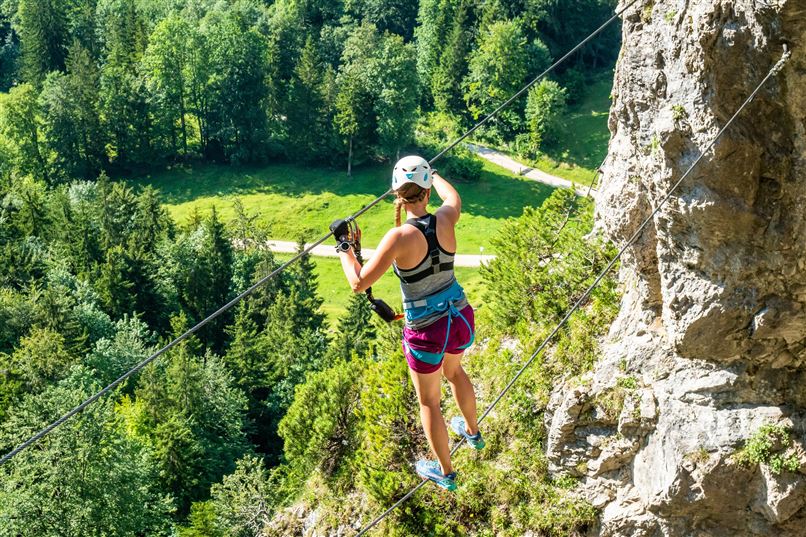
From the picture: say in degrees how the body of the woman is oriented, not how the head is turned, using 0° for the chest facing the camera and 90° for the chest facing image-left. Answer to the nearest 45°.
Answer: approximately 135°

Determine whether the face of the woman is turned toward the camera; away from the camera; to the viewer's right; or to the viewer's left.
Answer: away from the camera

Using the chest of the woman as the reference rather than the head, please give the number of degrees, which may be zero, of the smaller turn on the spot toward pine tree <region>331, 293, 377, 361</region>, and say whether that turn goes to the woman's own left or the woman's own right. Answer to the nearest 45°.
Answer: approximately 45° to the woman's own right

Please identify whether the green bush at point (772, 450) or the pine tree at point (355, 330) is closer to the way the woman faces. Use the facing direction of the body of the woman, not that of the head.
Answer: the pine tree

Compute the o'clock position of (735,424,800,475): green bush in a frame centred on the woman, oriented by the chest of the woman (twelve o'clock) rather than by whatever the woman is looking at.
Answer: The green bush is roughly at 4 o'clock from the woman.
